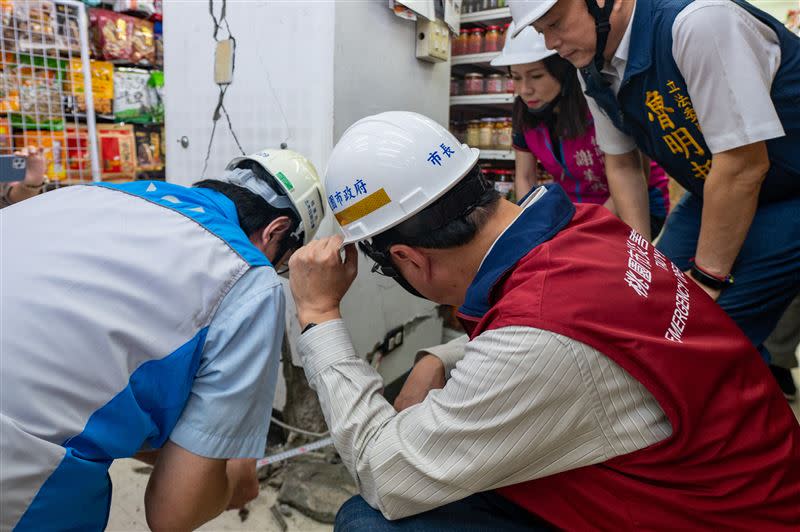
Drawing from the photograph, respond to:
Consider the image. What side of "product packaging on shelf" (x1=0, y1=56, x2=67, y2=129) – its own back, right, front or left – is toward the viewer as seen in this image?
front

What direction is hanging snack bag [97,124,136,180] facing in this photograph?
toward the camera

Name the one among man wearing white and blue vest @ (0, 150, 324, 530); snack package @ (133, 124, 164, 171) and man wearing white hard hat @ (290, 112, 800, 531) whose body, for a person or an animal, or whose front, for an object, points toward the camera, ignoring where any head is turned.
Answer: the snack package

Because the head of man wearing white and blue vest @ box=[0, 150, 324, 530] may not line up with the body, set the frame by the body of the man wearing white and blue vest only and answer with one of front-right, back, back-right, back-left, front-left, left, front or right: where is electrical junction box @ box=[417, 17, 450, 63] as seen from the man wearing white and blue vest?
front

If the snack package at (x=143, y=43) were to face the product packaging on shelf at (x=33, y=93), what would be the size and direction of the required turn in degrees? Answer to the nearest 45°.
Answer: approximately 45° to its right

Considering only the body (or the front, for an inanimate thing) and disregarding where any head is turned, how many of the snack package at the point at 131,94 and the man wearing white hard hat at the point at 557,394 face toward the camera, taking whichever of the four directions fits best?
1

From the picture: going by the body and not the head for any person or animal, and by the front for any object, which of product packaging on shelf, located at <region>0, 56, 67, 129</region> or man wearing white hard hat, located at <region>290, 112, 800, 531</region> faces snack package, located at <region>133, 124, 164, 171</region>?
the man wearing white hard hat

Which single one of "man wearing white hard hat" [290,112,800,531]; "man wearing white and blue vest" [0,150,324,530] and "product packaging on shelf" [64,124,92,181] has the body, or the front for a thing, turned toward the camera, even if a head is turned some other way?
the product packaging on shelf

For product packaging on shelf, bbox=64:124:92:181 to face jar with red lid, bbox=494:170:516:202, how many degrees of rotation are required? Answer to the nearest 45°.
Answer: approximately 45° to its left

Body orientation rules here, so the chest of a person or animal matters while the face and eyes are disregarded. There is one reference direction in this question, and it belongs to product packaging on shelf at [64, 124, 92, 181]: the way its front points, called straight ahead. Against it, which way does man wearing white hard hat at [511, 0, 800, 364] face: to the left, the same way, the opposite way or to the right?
to the right

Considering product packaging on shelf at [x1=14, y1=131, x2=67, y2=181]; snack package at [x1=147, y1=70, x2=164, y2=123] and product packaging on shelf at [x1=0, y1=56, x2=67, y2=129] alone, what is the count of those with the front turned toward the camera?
3

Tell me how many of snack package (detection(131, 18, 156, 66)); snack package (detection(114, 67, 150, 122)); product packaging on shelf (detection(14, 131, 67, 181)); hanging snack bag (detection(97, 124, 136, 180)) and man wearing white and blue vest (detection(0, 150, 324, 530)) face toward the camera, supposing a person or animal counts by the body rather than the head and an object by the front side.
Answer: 4

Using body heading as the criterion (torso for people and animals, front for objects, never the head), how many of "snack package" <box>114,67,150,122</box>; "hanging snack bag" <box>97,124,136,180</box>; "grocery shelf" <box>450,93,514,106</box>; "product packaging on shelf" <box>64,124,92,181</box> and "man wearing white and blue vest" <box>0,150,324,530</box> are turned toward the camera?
4

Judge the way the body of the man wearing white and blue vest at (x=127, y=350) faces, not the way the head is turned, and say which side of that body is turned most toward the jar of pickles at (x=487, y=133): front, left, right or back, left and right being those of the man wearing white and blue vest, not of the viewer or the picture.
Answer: front

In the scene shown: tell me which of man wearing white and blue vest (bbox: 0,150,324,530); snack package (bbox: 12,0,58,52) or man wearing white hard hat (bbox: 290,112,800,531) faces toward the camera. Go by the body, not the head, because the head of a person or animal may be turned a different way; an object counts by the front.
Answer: the snack package

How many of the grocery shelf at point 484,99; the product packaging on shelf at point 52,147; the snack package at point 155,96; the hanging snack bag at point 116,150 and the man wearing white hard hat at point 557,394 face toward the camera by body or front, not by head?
4

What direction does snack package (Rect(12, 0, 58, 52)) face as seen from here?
toward the camera
